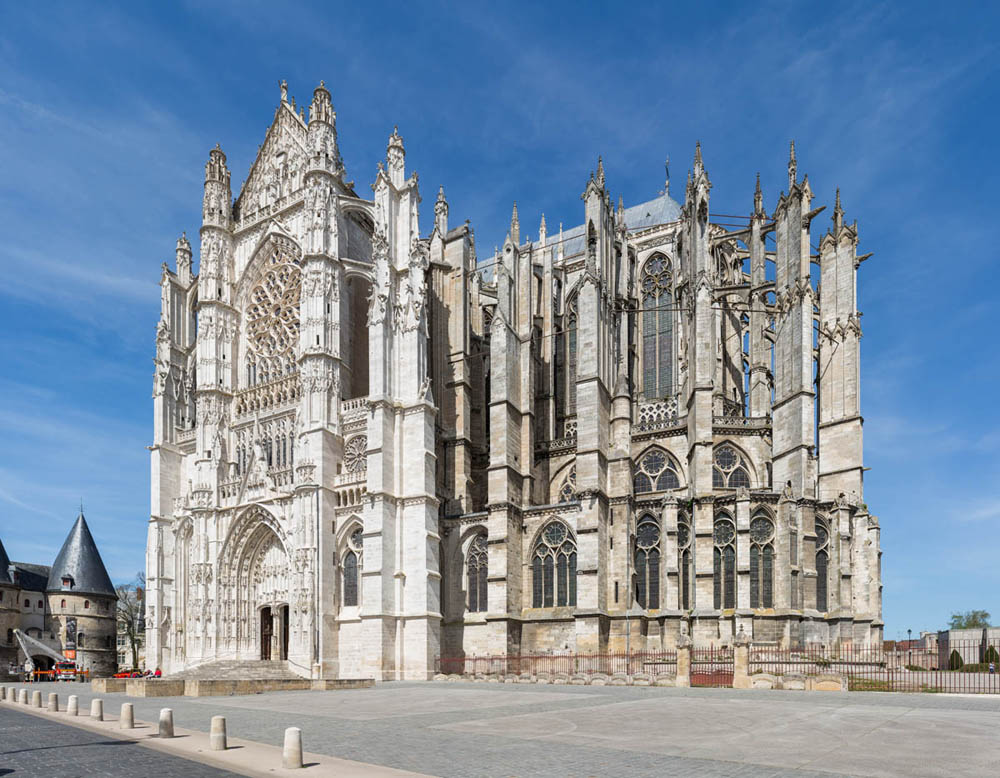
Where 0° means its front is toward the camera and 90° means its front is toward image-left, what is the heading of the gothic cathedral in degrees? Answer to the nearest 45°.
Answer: approximately 45°

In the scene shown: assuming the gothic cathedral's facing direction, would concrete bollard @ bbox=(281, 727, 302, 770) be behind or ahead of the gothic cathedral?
ahead

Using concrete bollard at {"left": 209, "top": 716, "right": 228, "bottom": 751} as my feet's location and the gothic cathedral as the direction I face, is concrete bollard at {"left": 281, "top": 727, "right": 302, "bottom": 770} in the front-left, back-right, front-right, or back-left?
back-right

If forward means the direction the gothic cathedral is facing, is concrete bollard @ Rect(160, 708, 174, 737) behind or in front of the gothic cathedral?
in front

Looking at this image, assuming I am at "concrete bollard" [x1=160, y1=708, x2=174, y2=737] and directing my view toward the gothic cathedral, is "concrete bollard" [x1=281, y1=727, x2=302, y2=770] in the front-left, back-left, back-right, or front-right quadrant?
back-right
